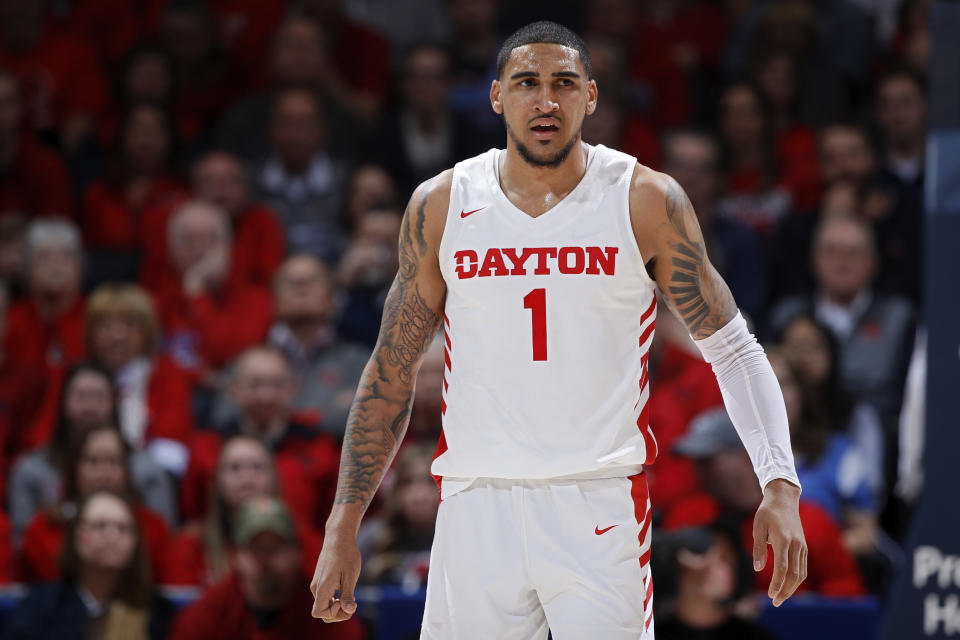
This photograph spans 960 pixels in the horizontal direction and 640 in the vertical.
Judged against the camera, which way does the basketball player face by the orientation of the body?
toward the camera

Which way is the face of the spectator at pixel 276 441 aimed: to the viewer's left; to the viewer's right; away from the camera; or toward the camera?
toward the camera

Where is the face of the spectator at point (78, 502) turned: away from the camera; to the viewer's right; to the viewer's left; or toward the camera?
toward the camera

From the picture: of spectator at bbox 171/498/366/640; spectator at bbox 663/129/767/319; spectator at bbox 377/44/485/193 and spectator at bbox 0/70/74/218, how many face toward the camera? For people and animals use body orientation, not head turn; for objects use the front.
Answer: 4

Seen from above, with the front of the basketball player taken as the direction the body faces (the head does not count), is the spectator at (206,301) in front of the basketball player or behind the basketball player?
behind

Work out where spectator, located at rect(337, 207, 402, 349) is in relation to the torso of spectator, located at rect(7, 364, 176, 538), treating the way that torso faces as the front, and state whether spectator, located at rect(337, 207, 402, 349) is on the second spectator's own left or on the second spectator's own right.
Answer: on the second spectator's own left

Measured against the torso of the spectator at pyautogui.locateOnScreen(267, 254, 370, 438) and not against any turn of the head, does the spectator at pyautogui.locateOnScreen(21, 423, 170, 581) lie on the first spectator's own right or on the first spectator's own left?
on the first spectator's own right

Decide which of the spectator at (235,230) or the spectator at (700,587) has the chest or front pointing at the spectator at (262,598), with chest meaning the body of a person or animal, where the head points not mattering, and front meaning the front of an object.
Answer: the spectator at (235,230)

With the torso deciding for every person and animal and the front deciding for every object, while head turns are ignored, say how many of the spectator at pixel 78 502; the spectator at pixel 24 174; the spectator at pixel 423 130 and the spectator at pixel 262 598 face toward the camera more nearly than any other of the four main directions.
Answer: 4

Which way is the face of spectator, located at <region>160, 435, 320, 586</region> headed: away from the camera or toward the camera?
toward the camera

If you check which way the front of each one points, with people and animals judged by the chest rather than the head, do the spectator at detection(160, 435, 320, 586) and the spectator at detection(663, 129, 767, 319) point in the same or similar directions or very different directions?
same or similar directions

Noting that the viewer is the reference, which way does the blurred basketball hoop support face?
facing the viewer

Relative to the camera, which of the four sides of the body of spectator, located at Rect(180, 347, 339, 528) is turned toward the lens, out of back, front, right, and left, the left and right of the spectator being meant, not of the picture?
front

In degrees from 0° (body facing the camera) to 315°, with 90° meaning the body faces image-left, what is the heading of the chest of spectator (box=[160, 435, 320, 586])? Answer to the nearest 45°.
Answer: approximately 0°

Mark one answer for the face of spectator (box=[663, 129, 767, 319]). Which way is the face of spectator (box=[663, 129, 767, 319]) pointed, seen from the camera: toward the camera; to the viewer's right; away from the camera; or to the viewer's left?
toward the camera

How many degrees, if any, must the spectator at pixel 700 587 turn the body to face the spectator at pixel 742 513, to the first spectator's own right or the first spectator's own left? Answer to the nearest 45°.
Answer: approximately 135° to the first spectator's own left

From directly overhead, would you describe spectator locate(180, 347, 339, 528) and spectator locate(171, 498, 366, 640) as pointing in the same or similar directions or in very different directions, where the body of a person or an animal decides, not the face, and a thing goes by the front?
same or similar directions

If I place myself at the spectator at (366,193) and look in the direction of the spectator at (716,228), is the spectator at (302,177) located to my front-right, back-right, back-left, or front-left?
back-left

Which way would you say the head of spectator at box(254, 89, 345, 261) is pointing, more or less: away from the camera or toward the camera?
toward the camera

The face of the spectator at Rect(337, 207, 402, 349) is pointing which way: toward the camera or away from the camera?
toward the camera
